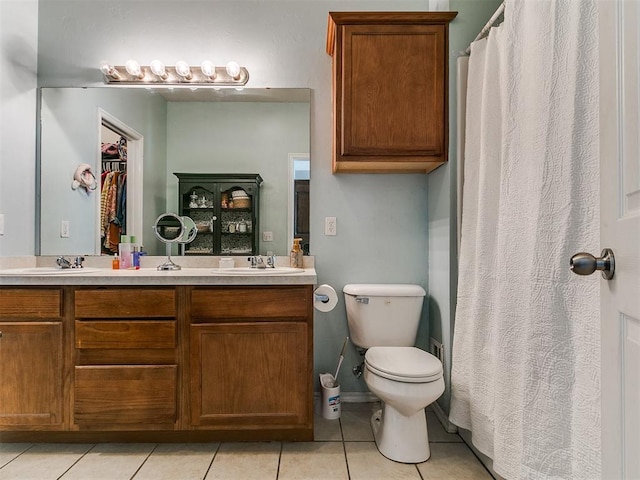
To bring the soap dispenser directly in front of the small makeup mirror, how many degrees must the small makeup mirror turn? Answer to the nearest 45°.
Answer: approximately 90° to its left

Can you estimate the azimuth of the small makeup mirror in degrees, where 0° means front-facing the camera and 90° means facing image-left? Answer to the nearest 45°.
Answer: approximately 0°

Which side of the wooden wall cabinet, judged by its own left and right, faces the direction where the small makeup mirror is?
right

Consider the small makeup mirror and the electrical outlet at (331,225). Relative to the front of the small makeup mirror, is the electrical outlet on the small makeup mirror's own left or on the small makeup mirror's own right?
on the small makeup mirror's own left
